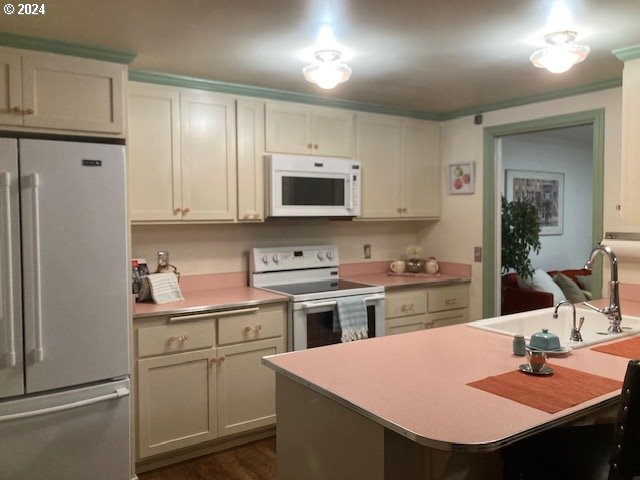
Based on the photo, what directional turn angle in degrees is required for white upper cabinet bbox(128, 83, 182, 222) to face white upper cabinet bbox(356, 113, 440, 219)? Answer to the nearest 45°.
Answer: approximately 90° to its left

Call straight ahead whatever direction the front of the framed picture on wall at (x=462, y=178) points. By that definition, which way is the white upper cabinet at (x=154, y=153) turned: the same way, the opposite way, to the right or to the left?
to the left

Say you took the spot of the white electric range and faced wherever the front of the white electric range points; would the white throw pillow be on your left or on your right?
on your left

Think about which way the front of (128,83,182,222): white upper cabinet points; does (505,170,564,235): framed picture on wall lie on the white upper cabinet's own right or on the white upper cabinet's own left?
on the white upper cabinet's own left

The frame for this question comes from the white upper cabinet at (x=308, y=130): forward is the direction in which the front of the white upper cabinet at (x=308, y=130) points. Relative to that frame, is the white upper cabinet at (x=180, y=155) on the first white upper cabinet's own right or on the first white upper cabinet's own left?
on the first white upper cabinet's own right

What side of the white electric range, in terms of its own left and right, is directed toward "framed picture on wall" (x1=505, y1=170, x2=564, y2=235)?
left
